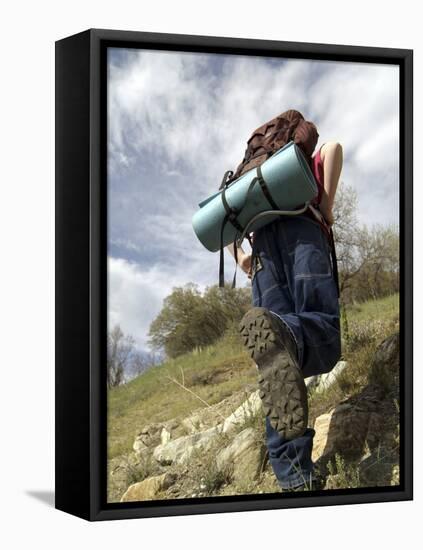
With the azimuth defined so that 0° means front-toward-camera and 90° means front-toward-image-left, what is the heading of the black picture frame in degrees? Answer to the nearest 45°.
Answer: approximately 315°
